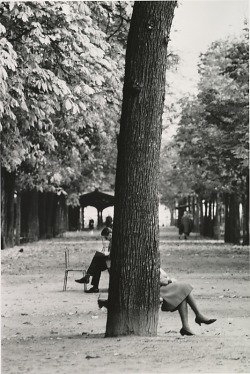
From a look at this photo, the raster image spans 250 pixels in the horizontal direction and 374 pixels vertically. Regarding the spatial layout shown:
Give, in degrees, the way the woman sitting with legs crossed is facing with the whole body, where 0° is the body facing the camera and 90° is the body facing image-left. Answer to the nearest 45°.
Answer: approximately 270°

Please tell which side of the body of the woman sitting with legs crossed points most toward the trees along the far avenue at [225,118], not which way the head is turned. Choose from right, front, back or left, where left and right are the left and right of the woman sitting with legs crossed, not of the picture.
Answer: left
